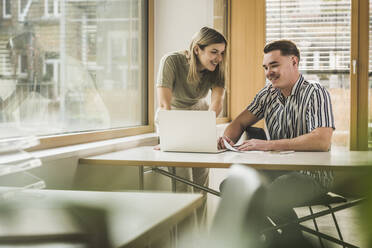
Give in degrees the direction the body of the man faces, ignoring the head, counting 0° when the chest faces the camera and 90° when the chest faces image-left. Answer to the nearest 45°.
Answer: approximately 45°

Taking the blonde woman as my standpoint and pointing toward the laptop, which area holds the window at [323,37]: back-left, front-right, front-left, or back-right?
back-left

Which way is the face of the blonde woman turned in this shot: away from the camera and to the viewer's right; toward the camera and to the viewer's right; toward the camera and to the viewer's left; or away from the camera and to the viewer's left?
toward the camera and to the viewer's right

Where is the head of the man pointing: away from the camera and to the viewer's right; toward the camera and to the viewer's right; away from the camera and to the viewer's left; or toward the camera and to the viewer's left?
toward the camera and to the viewer's left

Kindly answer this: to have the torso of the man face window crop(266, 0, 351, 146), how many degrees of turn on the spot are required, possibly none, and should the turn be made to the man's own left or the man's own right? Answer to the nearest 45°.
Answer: approximately 135° to the man's own right

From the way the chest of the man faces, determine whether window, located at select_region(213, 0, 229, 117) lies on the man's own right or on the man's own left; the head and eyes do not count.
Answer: on the man's own right

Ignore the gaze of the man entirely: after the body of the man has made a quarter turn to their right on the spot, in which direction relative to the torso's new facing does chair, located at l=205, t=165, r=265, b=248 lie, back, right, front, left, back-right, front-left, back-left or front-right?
back-left
